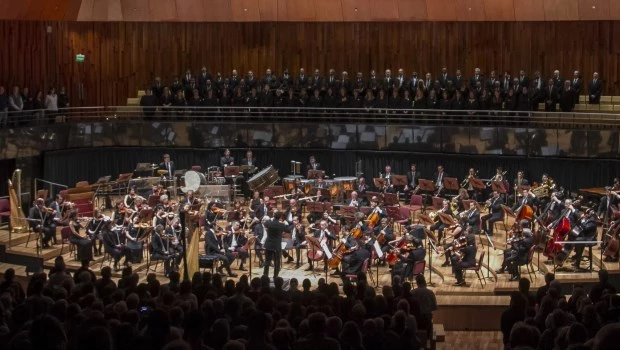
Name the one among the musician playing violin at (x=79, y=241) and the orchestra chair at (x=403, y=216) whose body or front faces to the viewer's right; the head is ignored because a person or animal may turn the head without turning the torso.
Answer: the musician playing violin

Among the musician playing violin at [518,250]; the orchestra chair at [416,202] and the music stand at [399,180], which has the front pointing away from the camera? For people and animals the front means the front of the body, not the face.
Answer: the music stand

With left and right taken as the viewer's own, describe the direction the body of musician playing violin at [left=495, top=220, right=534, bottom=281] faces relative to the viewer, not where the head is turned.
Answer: facing to the left of the viewer

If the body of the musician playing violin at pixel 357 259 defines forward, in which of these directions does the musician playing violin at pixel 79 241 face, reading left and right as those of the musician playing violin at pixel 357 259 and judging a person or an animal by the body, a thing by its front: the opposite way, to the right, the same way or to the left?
the opposite way

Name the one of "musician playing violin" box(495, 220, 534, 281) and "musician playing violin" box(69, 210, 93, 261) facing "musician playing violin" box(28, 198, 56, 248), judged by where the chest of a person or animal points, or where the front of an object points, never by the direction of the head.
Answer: "musician playing violin" box(495, 220, 534, 281)

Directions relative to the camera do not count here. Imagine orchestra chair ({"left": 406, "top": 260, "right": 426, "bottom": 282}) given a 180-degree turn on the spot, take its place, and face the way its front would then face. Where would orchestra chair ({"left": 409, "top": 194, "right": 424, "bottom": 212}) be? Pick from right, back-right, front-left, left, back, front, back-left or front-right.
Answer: back-left

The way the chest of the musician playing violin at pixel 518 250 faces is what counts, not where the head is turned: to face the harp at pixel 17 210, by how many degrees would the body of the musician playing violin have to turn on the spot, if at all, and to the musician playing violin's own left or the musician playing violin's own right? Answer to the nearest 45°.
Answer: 0° — they already face it

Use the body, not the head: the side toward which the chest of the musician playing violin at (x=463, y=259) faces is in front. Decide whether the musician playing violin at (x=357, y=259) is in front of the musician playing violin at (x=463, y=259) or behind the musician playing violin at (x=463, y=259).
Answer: in front

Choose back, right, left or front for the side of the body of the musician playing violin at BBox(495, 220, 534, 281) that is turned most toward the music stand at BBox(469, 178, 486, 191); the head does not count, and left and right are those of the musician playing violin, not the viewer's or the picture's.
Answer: right

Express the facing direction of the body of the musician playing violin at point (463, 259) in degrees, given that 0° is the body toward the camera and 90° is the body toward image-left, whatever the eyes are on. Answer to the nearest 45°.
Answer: approximately 90°

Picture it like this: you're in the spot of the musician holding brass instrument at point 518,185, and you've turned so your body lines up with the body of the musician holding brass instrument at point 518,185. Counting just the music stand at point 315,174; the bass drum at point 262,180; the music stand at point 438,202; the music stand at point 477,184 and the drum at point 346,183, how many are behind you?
0

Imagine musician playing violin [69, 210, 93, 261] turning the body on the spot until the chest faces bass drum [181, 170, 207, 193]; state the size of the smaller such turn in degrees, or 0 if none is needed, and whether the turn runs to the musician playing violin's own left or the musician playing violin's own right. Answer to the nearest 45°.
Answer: approximately 45° to the musician playing violin's own left

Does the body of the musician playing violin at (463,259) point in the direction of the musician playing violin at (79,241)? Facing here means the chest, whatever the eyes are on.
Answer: yes

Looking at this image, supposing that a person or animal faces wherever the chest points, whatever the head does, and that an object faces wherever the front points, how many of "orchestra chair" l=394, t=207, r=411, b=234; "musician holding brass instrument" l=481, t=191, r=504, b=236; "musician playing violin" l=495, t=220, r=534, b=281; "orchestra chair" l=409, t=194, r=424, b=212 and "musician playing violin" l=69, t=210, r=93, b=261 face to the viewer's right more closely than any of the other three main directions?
1

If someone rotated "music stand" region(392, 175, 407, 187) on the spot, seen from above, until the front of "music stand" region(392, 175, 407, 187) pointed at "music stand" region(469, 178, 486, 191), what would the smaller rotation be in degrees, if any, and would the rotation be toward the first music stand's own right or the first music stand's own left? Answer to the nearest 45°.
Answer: approximately 90° to the first music stand's own right

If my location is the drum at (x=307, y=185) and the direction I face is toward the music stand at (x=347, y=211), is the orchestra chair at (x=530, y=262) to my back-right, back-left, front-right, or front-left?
front-left
